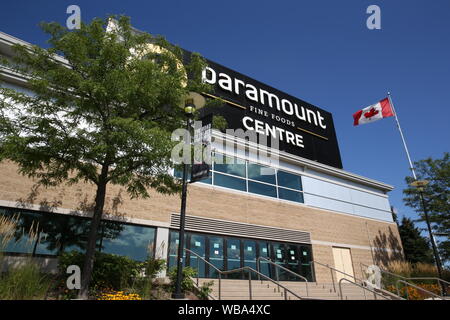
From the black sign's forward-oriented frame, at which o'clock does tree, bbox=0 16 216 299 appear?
The tree is roughly at 2 o'clock from the black sign.

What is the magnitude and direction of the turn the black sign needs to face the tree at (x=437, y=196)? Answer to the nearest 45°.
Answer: approximately 90° to its left

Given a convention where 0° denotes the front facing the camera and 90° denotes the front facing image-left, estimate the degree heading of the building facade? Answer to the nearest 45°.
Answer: approximately 315°

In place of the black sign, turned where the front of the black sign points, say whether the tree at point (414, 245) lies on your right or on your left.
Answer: on your left
